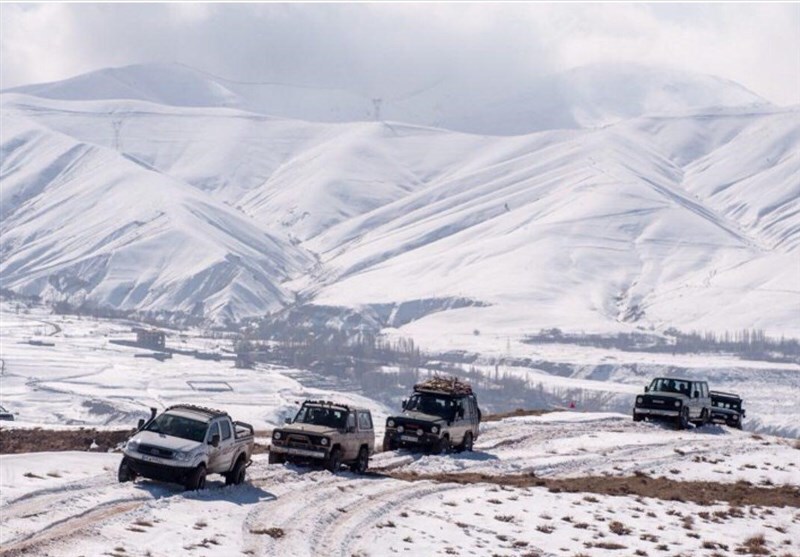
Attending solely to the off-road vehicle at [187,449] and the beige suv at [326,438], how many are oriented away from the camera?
0

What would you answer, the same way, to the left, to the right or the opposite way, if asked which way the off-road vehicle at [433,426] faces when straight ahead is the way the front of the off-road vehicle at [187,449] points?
the same way

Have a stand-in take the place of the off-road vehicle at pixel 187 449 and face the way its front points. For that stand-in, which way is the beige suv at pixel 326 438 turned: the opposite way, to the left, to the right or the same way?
the same way

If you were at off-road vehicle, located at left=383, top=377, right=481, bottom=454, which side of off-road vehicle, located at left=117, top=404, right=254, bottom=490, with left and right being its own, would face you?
back

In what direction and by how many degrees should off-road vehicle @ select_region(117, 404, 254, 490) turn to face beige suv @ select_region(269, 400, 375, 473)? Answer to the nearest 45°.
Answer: approximately 180°

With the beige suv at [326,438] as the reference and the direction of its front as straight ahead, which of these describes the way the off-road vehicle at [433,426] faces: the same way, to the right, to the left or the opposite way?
the same way

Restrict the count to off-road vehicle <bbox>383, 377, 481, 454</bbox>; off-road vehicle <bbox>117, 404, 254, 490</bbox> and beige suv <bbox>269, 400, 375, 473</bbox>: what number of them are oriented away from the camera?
0

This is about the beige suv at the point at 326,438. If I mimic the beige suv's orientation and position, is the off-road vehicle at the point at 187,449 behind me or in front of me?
in front

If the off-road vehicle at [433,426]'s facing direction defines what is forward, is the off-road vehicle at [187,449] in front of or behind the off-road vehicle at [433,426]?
in front

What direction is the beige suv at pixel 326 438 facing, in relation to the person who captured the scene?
facing the viewer and to the left of the viewer
